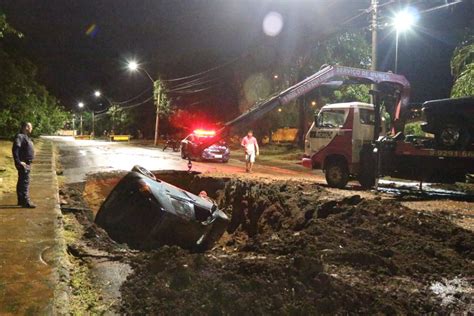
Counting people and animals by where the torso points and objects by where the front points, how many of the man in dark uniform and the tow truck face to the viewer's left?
1

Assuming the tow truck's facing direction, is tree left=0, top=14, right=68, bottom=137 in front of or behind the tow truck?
in front

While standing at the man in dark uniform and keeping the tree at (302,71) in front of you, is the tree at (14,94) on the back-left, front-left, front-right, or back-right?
front-left

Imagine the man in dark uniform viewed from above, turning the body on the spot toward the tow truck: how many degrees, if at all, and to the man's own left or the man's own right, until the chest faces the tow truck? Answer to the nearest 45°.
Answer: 0° — they already face it

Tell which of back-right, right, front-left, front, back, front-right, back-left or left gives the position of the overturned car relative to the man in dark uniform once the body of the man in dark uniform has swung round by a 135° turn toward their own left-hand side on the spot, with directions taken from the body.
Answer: back

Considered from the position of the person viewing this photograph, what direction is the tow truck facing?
facing to the left of the viewer

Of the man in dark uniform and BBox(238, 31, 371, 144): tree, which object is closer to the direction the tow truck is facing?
the man in dark uniform

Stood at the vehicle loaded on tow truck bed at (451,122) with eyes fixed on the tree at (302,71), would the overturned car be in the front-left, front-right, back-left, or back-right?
back-left

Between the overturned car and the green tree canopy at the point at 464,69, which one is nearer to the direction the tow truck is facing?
the overturned car

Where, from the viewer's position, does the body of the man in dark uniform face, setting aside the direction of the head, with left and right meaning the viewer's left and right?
facing to the right of the viewer
